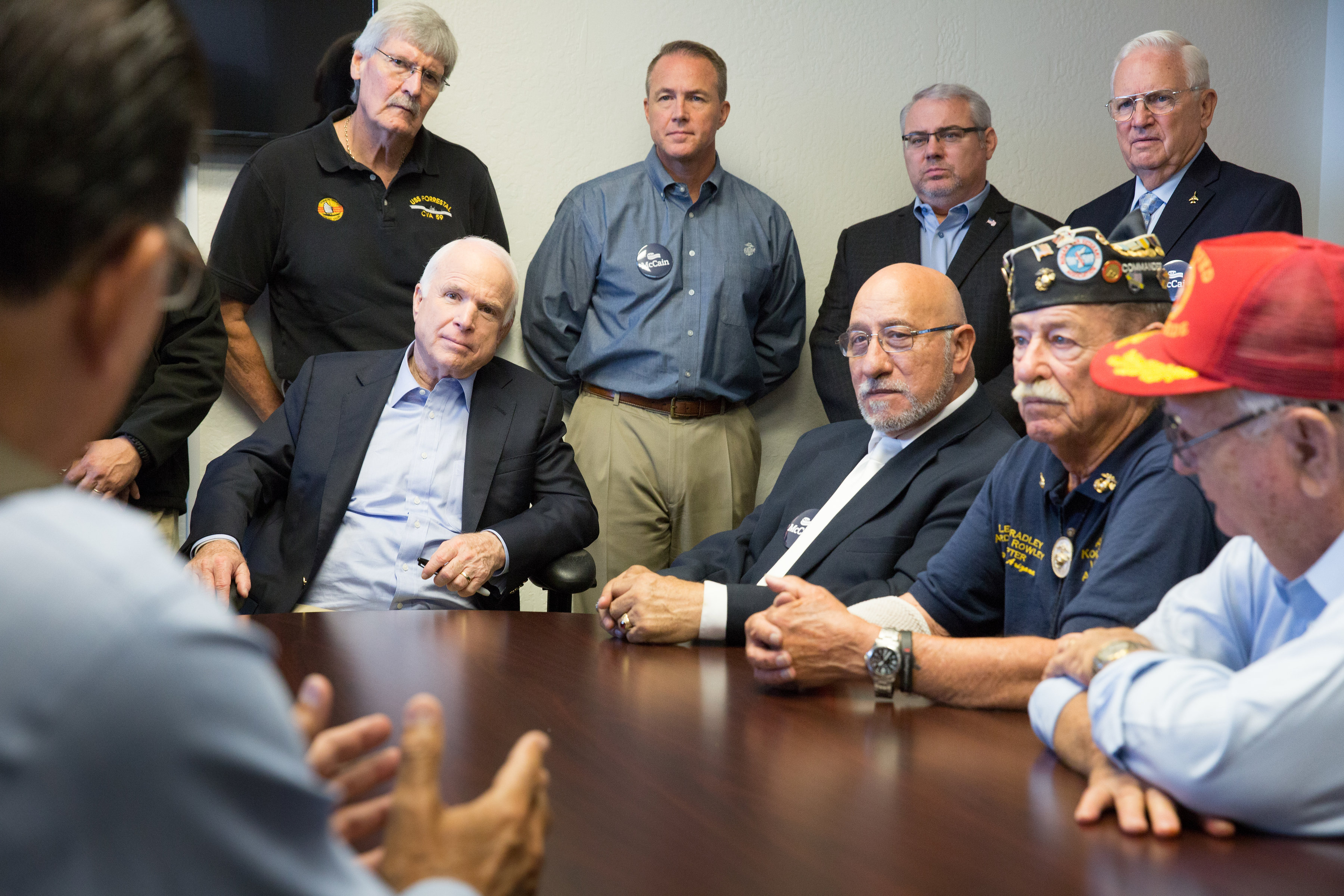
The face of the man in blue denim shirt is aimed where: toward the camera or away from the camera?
toward the camera

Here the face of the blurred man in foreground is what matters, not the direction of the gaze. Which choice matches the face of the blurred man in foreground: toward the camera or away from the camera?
away from the camera

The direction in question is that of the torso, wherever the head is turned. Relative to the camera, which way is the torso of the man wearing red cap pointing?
to the viewer's left

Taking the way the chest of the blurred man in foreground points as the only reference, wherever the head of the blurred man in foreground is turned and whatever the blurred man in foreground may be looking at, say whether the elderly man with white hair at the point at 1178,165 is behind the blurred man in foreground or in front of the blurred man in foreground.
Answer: in front

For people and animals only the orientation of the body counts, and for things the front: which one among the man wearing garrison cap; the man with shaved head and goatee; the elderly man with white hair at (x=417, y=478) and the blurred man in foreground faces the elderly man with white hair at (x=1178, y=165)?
the blurred man in foreground

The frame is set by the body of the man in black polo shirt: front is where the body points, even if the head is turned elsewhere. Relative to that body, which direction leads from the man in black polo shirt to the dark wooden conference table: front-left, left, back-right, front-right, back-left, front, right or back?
front

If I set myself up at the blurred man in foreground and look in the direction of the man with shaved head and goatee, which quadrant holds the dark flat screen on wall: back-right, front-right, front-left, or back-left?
front-left

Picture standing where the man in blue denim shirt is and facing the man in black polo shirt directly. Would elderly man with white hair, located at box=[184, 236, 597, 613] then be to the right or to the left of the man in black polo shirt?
left

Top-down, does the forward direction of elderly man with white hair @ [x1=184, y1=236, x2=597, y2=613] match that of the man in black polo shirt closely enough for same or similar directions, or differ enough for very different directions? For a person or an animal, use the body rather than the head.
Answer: same or similar directions

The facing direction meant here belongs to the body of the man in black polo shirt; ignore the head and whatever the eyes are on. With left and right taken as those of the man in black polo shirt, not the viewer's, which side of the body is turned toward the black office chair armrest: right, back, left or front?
front

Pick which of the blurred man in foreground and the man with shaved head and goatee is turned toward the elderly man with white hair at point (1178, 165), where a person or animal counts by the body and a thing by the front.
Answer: the blurred man in foreground

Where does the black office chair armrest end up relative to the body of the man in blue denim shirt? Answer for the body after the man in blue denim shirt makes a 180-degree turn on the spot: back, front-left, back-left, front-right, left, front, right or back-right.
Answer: back

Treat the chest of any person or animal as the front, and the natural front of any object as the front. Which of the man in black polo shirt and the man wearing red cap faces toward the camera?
the man in black polo shirt

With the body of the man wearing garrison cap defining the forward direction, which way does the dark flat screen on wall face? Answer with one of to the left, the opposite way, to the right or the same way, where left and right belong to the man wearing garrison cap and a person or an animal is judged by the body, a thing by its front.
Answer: to the left

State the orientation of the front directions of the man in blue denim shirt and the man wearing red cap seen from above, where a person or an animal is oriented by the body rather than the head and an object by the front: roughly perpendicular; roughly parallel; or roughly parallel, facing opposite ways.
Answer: roughly perpendicular

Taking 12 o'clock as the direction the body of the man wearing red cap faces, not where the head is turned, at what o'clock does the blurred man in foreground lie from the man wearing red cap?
The blurred man in foreground is roughly at 10 o'clock from the man wearing red cap.
